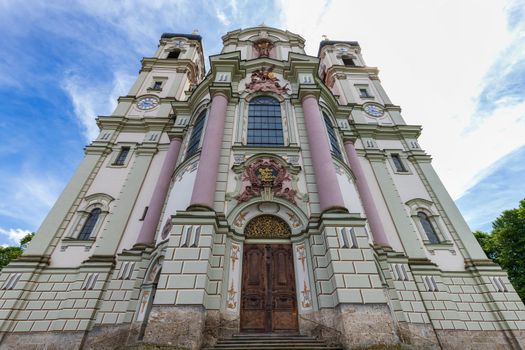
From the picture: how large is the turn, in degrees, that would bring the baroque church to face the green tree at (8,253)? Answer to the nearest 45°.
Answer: approximately 135° to its right

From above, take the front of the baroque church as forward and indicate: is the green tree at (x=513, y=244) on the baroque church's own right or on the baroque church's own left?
on the baroque church's own left

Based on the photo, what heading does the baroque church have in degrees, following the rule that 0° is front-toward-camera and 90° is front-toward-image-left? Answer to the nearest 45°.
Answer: approximately 0°
